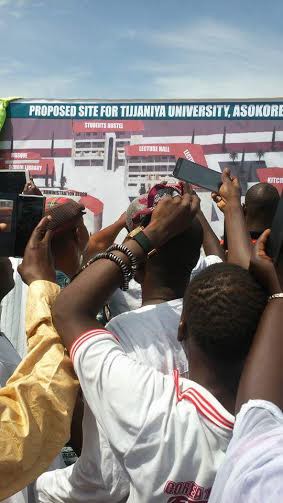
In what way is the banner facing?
toward the camera
